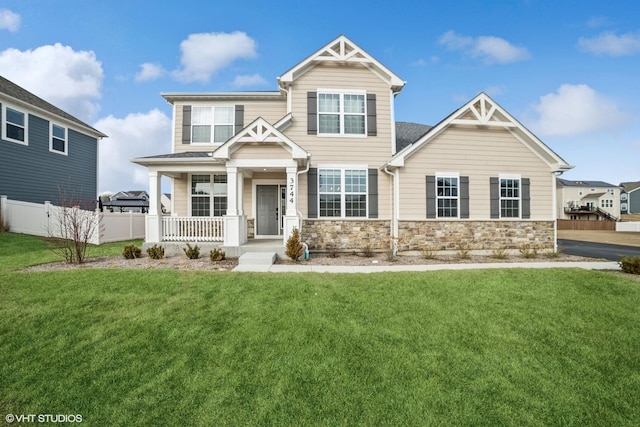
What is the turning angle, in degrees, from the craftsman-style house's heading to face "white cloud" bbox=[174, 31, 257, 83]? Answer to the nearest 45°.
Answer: approximately 135° to its right

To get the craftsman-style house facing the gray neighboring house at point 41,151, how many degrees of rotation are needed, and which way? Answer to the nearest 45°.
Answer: approximately 90° to its right

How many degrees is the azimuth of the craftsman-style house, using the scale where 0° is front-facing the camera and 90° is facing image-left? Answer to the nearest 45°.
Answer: approximately 0°

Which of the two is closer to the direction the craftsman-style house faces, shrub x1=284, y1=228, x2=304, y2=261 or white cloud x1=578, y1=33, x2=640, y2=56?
the shrub

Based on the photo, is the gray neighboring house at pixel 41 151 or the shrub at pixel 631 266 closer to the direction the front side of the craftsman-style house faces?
the shrub

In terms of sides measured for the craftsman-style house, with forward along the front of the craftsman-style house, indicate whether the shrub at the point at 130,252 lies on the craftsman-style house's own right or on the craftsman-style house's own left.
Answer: on the craftsman-style house's own right

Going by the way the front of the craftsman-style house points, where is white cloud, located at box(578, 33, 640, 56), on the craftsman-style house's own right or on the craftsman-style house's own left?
on the craftsman-style house's own left

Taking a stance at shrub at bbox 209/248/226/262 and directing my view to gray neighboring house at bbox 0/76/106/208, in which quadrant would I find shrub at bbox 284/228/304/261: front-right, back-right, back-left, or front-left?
back-right

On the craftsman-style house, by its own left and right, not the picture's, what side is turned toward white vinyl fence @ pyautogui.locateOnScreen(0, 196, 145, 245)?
right

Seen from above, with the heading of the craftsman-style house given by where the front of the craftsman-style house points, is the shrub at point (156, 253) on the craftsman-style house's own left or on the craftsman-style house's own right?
on the craftsman-style house's own right
